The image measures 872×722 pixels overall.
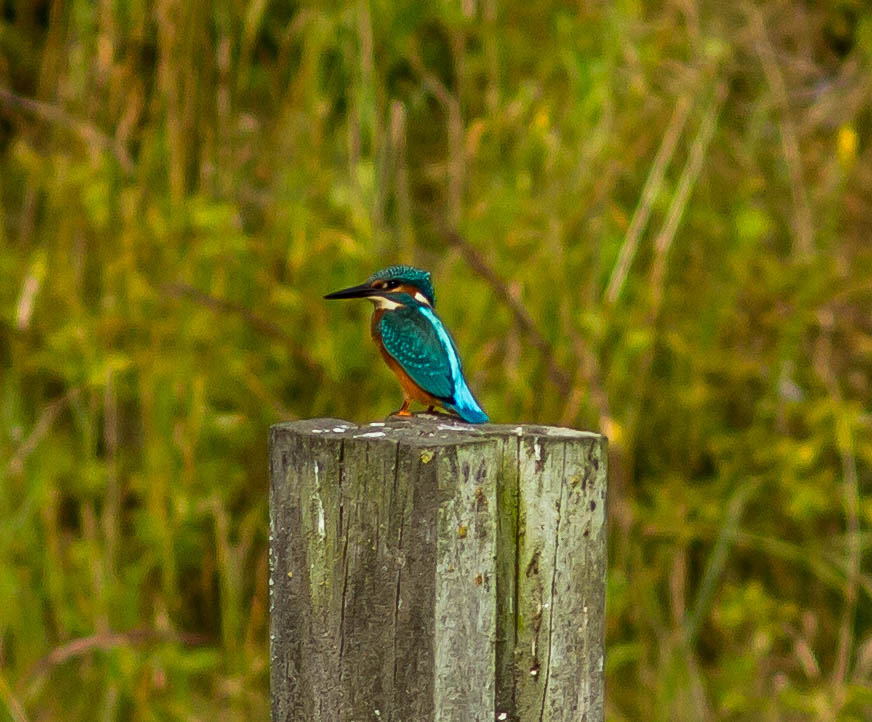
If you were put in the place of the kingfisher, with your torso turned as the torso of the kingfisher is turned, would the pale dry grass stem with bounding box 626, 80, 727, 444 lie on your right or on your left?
on your right

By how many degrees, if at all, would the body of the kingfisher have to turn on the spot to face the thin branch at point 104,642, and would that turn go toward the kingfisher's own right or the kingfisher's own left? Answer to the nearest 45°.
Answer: approximately 45° to the kingfisher's own right

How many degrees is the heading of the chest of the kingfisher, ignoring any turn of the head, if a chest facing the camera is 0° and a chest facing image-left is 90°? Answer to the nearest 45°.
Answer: approximately 90°

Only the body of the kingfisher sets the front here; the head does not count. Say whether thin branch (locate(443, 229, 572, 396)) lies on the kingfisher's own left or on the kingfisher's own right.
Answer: on the kingfisher's own right

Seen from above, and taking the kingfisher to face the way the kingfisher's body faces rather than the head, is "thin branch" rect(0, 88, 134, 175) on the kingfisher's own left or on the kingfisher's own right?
on the kingfisher's own right

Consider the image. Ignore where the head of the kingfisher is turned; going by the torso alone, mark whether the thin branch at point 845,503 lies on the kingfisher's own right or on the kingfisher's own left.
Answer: on the kingfisher's own right

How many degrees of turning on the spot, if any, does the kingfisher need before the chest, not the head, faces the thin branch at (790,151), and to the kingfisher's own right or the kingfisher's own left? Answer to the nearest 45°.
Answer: approximately 135° to the kingfisher's own right

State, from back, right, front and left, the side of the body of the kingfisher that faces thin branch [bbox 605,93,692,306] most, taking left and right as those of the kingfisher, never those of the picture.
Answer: right

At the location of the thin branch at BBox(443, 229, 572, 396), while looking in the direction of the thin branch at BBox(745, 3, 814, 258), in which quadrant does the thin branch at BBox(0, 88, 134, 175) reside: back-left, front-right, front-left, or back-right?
back-left
